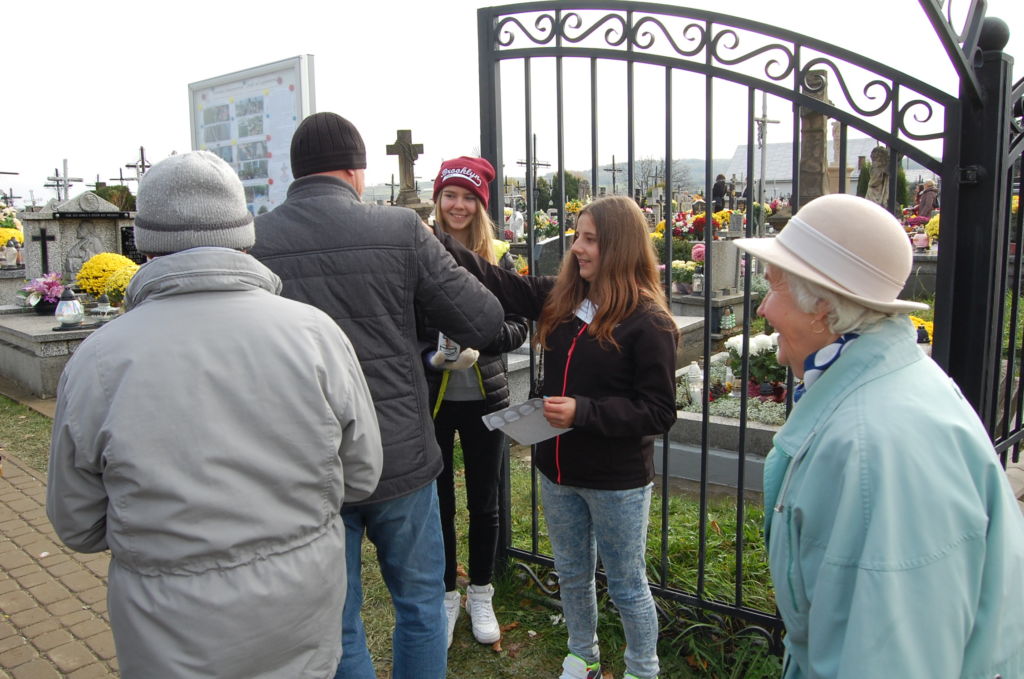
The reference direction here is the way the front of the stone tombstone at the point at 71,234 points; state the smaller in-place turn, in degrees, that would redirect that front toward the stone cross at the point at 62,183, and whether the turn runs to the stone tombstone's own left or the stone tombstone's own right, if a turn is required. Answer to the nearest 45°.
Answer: approximately 180°

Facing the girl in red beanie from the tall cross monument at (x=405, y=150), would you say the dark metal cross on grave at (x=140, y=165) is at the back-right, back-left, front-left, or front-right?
back-right

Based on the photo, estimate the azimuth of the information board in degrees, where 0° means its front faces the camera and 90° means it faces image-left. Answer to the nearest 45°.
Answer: approximately 45°

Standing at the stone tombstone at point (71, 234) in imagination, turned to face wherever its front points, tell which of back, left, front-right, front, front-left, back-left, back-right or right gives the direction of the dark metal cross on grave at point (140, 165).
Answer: back

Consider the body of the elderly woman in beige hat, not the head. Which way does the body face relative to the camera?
to the viewer's left

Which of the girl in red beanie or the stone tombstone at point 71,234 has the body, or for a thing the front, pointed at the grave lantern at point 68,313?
the stone tombstone

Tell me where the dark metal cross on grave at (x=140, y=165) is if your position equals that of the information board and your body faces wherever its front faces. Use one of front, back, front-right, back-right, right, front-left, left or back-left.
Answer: back-right

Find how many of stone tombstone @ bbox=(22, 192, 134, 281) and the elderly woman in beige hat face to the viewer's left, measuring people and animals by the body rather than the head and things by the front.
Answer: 1

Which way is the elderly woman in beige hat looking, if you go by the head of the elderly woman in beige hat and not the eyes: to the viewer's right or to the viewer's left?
to the viewer's left

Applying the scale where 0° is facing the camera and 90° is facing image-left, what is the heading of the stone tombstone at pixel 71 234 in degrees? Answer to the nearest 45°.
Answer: approximately 0°

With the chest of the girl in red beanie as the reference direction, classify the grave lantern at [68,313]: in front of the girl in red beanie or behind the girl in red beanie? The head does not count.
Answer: behind

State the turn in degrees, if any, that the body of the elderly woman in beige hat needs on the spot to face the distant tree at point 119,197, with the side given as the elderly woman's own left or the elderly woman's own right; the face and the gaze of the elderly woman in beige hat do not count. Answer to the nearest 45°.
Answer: approximately 45° to the elderly woman's own right
